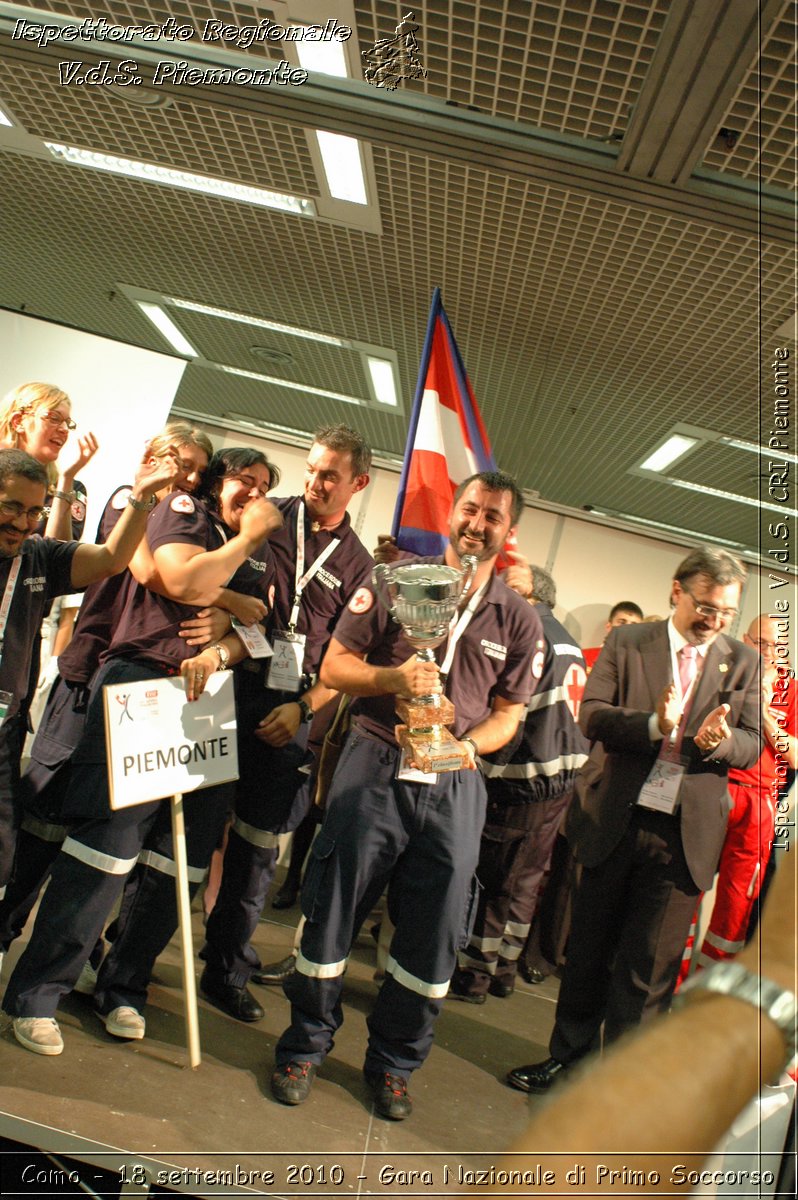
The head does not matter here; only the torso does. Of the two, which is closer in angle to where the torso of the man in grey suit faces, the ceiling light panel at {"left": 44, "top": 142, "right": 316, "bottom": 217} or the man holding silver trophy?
the man holding silver trophy

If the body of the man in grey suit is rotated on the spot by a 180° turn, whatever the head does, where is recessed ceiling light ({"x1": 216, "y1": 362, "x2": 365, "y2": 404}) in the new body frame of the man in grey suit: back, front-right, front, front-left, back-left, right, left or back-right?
front-left

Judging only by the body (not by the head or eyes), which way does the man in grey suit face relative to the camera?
toward the camera

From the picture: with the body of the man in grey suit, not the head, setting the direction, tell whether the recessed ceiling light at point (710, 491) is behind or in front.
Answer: behind

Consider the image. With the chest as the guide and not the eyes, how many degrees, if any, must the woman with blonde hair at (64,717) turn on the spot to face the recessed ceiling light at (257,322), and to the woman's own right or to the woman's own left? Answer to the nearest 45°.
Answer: approximately 90° to the woman's own left

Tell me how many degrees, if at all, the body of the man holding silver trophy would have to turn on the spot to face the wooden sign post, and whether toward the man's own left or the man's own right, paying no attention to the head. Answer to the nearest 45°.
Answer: approximately 90° to the man's own right

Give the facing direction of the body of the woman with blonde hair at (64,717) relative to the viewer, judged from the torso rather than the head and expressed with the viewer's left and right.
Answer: facing to the right of the viewer

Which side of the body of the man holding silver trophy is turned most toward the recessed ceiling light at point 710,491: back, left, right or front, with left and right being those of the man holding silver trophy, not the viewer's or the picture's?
back

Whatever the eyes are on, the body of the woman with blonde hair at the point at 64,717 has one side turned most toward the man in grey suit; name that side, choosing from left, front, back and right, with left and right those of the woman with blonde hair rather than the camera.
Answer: front

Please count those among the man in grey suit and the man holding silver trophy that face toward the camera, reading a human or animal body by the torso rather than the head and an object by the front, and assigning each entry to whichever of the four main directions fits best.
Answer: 2

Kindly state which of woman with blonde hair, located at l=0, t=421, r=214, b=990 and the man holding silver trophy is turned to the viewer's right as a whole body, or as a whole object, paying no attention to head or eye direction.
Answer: the woman with blonde hair

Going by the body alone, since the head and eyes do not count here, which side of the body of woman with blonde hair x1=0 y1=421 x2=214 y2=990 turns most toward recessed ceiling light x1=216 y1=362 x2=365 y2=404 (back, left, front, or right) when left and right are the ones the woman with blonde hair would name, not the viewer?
left
